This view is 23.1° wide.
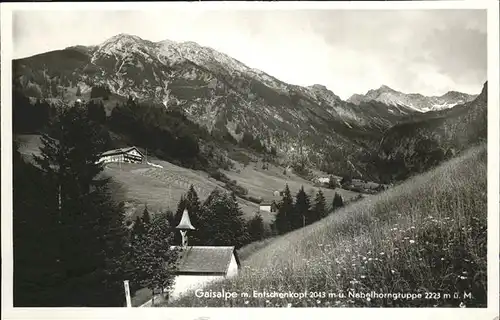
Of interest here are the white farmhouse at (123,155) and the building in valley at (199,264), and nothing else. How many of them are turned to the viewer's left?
1

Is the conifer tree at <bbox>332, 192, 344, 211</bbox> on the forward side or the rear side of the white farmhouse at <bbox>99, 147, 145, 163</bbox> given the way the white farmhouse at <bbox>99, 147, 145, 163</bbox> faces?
on the forward side

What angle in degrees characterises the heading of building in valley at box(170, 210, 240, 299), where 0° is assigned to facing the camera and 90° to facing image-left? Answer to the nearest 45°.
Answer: approximately 90°

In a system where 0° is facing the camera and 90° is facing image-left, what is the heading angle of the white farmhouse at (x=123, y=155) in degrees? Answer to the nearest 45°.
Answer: approximately 315°

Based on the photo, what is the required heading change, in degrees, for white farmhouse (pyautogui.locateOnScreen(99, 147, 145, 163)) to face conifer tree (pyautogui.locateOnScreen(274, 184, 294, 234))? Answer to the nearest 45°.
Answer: approximately 45° to its left

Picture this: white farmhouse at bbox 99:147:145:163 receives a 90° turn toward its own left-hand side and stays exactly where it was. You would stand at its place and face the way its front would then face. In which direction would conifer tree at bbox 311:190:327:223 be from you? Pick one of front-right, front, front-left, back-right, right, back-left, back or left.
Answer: front-right

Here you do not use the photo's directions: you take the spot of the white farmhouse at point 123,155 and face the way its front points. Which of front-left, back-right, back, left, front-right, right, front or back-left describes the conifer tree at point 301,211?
front-left
